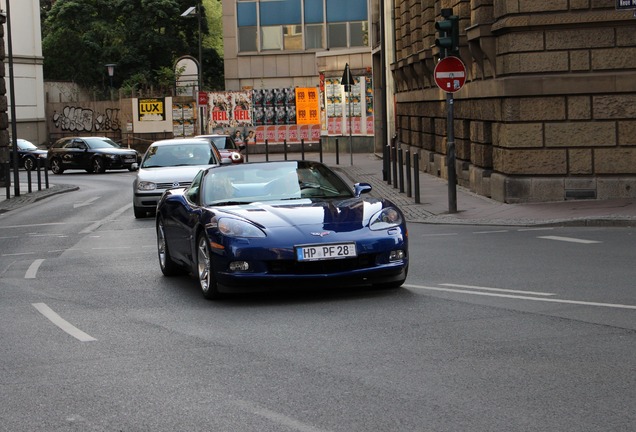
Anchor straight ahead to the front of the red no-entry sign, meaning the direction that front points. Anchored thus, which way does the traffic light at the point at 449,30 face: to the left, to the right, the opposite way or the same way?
to the right

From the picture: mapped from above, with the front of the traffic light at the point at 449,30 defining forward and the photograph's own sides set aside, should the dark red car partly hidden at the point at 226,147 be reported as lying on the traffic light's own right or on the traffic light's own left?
on the traffic light's own right

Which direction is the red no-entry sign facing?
toward the camera

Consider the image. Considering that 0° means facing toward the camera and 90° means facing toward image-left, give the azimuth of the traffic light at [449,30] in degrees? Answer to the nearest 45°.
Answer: approximately 90°

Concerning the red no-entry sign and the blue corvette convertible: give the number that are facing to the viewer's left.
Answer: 0

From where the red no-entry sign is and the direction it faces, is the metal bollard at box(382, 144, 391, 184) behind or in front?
behind

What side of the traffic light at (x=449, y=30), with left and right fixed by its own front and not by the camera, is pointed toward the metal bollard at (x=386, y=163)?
right

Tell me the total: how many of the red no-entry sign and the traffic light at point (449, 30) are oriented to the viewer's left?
1

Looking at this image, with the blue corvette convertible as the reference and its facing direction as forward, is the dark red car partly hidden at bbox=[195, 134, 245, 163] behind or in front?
behind

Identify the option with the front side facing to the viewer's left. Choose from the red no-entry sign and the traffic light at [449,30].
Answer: the traffic light

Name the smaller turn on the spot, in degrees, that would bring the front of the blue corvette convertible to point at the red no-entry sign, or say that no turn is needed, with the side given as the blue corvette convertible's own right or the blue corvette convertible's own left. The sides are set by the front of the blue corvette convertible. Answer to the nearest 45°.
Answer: approximately 135° to the blue corvette convertible's own left

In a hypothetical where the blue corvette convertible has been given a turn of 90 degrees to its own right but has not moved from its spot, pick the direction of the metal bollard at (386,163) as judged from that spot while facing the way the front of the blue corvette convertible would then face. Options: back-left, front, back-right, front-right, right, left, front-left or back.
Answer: back-right
